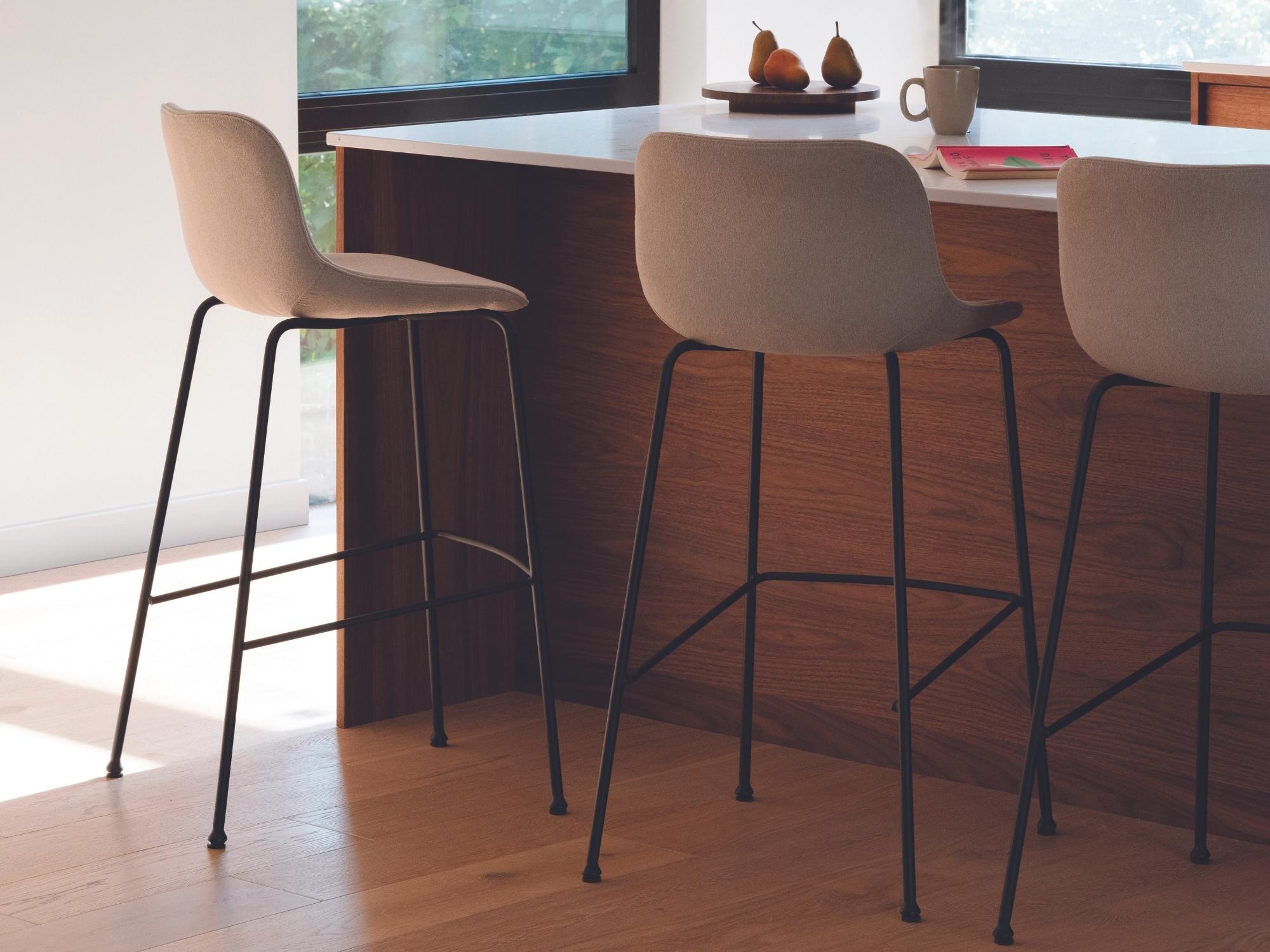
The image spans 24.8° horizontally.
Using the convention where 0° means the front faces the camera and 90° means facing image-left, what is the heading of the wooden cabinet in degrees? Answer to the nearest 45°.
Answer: approximately 0°

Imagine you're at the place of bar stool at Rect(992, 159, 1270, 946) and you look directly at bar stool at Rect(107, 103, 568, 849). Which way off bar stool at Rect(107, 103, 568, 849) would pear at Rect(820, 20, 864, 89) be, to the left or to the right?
right

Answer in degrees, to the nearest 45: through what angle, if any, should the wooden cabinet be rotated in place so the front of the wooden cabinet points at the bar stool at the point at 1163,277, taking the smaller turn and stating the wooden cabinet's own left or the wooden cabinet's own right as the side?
0° — it already faces it

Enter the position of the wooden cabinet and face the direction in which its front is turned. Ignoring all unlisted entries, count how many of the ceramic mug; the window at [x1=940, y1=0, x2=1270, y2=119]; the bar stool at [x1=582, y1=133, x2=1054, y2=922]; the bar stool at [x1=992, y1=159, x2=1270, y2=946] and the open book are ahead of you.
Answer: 4

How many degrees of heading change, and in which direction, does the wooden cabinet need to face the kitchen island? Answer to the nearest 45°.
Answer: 0° — it already faces it
